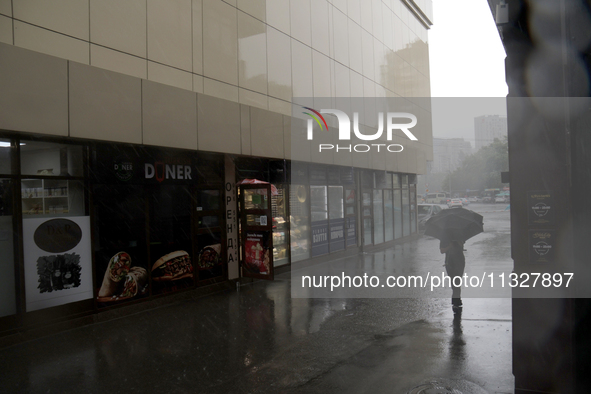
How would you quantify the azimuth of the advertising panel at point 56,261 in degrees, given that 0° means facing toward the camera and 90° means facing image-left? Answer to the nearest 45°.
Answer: approximately 315°

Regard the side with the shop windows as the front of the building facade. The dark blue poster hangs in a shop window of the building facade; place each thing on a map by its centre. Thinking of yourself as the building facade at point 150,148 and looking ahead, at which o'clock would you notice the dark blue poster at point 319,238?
The dark blue poster is roughly at 9 o'clock from the building facade.

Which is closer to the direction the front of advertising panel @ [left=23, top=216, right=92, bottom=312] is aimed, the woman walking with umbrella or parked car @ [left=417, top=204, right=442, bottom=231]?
the woman walking with umbrella

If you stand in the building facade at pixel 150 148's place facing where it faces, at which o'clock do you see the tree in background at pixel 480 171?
The tree in background is roughly at 9 o'clock from the building facade.

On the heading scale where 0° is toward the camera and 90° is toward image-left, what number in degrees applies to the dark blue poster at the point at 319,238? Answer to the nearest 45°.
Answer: approximately 315°

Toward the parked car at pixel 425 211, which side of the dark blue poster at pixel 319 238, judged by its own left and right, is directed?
left

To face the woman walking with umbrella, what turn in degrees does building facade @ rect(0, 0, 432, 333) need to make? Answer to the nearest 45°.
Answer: approximately 45° to its left

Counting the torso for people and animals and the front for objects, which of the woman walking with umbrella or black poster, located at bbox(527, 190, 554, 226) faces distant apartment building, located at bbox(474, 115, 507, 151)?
the woman walking with umbrella

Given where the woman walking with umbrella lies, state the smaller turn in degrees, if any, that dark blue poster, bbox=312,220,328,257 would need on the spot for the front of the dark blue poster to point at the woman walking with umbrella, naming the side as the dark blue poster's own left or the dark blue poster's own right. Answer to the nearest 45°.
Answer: approximately 45° to the dark blue poster's own right
